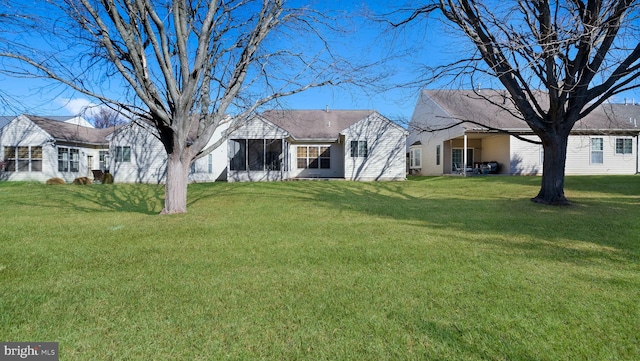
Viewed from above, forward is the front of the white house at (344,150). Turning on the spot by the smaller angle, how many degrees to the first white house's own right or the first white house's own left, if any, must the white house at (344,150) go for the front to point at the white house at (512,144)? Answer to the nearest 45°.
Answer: approximately 90° to the first white house's own right

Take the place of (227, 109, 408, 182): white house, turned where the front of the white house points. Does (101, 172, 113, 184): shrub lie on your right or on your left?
on your left

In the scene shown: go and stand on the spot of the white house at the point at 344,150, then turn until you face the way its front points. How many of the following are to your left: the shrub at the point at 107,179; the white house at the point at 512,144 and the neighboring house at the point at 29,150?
2

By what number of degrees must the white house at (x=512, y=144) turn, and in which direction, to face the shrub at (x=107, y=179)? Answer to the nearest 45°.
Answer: approximately 135° to its left

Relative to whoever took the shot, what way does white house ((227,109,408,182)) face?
facing away from the viewer

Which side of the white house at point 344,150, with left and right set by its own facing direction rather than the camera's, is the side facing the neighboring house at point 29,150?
left

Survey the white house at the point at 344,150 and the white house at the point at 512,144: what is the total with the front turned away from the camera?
2

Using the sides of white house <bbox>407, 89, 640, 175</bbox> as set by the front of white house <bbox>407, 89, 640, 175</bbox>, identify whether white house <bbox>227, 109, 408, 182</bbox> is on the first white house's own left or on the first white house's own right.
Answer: on the first white house's own left

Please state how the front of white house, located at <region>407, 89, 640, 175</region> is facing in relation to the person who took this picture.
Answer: facing away from the viewer

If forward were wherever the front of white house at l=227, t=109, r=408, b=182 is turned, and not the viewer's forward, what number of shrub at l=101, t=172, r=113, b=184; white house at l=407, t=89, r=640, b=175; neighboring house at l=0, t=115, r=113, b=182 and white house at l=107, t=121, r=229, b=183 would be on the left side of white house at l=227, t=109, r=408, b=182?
3

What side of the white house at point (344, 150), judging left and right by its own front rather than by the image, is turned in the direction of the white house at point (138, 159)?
left

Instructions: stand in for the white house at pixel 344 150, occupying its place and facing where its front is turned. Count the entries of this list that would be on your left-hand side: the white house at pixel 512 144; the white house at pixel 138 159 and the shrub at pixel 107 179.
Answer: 2
